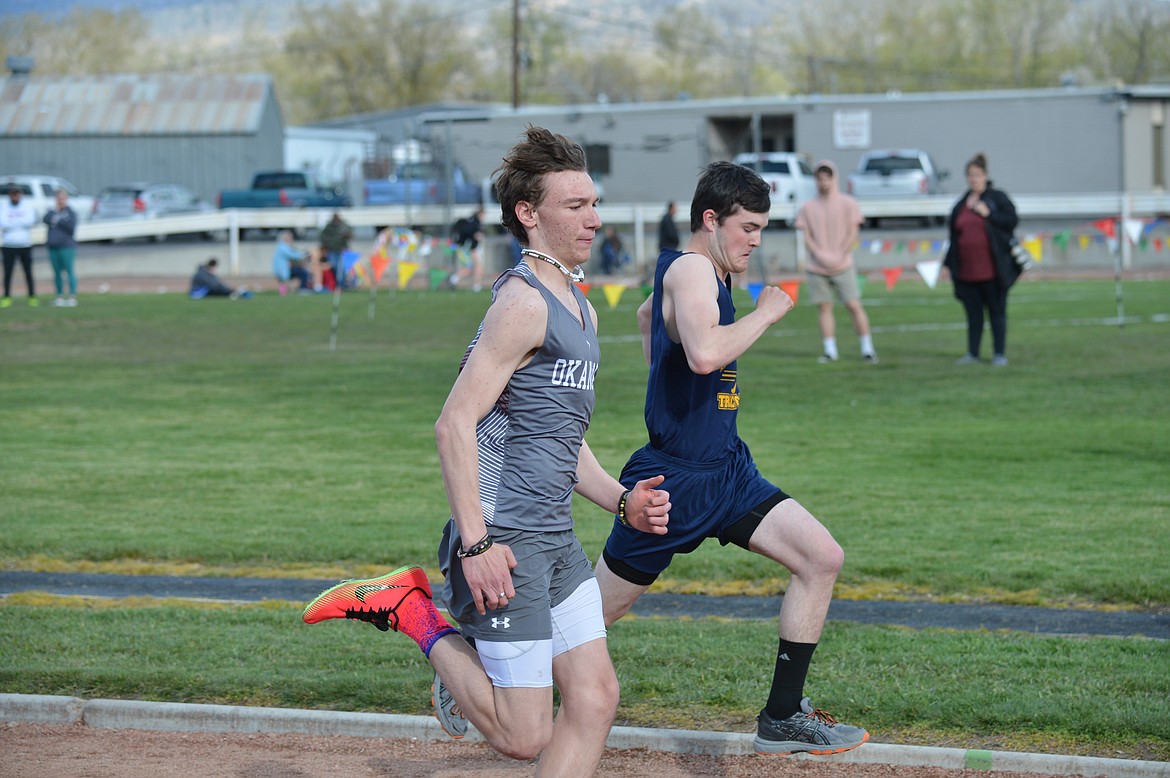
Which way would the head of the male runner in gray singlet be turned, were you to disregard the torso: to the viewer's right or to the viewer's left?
to the viewer's right

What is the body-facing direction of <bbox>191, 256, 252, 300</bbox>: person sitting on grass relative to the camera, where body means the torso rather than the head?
to the viewer's right

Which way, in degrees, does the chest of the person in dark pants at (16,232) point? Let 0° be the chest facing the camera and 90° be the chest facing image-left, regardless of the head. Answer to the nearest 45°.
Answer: approximately 0°
